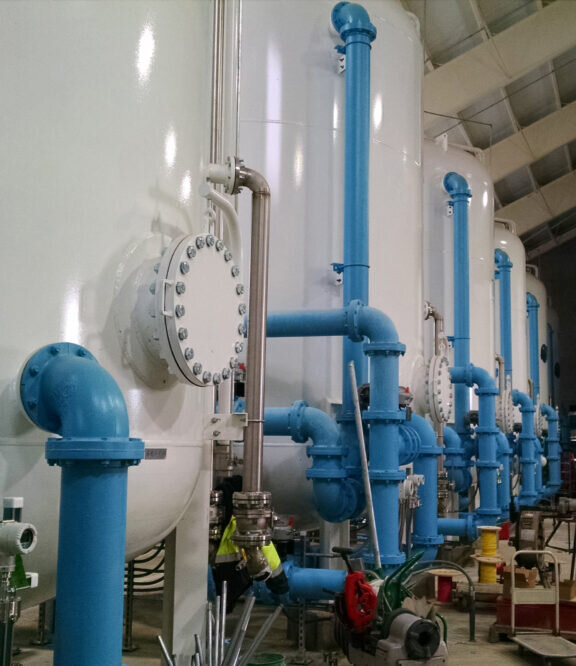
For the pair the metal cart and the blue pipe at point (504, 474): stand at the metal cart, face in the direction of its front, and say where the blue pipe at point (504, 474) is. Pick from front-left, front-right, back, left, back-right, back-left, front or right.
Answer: back-left

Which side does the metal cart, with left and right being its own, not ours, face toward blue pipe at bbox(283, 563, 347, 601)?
right

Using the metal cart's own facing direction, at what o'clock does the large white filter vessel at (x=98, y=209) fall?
The large white filter vessel is roughly at 2 o'clock from the metal cart.

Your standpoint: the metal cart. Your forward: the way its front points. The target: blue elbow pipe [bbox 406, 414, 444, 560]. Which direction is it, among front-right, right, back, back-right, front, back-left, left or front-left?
back

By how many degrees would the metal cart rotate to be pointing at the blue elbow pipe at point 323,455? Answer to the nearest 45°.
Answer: approximately 90° to its right

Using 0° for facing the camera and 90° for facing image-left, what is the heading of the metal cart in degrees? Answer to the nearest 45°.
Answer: approximately 315°

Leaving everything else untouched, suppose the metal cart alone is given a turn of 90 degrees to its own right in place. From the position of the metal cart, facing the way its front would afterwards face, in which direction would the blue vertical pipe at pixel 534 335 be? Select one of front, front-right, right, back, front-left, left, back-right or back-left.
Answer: back-right

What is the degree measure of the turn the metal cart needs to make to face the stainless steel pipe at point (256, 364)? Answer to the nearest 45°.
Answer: approximately 45° to its right

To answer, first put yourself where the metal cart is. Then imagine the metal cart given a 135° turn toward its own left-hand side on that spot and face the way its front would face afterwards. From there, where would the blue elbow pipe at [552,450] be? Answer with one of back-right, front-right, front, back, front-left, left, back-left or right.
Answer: front
